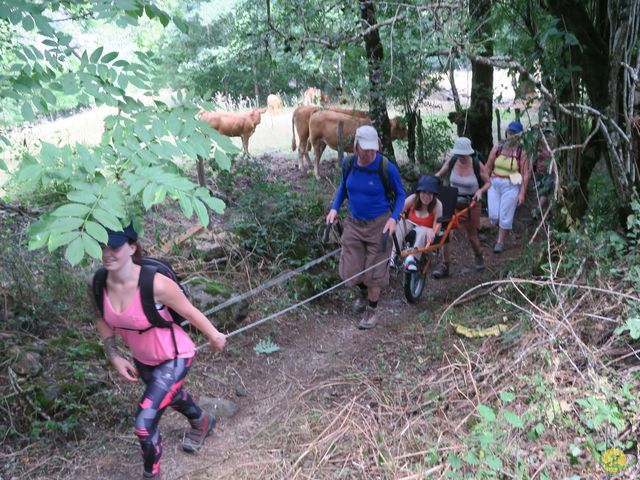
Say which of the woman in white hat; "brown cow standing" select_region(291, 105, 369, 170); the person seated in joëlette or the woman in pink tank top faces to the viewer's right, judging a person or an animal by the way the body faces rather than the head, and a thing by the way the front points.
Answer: the brown cow standing

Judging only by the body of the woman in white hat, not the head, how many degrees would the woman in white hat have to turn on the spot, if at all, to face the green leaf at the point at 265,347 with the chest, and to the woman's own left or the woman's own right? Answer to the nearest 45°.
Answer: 0° — they already face it

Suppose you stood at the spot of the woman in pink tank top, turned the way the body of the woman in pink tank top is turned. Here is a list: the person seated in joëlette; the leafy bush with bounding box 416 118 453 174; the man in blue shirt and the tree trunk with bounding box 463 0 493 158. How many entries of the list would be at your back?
4

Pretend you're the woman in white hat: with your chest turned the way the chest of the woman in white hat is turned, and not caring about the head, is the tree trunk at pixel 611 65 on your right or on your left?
on your left

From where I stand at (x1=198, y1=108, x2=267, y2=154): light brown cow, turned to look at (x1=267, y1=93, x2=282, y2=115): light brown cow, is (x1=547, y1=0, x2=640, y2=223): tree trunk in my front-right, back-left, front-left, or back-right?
back-right

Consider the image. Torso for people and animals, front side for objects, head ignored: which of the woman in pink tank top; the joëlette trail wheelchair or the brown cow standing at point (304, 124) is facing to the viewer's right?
the brown cow standing

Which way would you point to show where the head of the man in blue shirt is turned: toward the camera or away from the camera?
toward the camera

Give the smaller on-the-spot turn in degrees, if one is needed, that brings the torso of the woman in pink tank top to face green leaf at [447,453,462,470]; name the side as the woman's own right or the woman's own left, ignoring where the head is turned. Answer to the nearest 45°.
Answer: approximately 90° to the woman's own left

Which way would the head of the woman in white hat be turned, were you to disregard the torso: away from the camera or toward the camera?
toward the camera

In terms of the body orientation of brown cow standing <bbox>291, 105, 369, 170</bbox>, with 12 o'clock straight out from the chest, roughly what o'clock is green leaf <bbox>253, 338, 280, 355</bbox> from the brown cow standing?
The green leaf is roughly at 3 o'clock from the brown cow standing.

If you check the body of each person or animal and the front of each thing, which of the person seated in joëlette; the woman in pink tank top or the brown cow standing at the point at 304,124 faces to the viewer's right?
the brown cow standing

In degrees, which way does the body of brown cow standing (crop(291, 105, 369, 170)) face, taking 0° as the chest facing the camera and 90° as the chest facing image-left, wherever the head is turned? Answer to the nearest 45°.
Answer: approximately 270°

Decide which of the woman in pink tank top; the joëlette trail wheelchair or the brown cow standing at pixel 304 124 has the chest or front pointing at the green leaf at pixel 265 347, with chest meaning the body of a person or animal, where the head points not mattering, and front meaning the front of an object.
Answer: the joëlette trail wheelchair

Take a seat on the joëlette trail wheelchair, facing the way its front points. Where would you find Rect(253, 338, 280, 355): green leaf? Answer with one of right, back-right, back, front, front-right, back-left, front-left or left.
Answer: front

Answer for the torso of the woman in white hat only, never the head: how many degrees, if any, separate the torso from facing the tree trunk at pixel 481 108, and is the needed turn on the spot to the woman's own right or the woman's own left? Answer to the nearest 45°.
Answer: approximately 135° to the woman's own right
